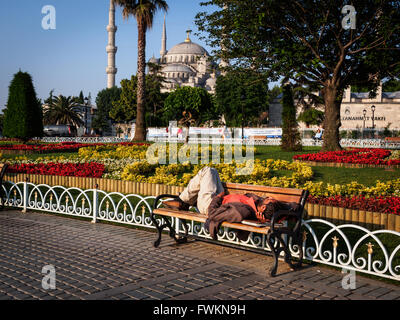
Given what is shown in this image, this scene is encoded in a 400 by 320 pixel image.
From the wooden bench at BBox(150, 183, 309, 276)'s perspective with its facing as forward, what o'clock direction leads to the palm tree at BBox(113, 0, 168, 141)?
The palm tree is roughly at 4 o'clock from the wooden bench.

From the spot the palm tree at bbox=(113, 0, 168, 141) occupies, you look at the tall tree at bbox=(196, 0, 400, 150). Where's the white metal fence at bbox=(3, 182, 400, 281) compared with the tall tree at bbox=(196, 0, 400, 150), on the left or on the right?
right

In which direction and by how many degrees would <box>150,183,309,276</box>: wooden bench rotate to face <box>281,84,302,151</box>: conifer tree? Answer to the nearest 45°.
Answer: approximately 135° to its right

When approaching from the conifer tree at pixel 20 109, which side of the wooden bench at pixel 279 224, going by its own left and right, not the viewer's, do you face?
right

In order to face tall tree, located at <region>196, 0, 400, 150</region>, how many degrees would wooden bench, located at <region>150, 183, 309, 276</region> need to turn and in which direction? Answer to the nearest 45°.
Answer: approximately 135° to its right

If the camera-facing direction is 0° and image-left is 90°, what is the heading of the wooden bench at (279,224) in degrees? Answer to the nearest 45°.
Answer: approximately 45°

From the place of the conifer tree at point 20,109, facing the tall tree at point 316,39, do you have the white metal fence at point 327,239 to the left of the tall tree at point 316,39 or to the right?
right
